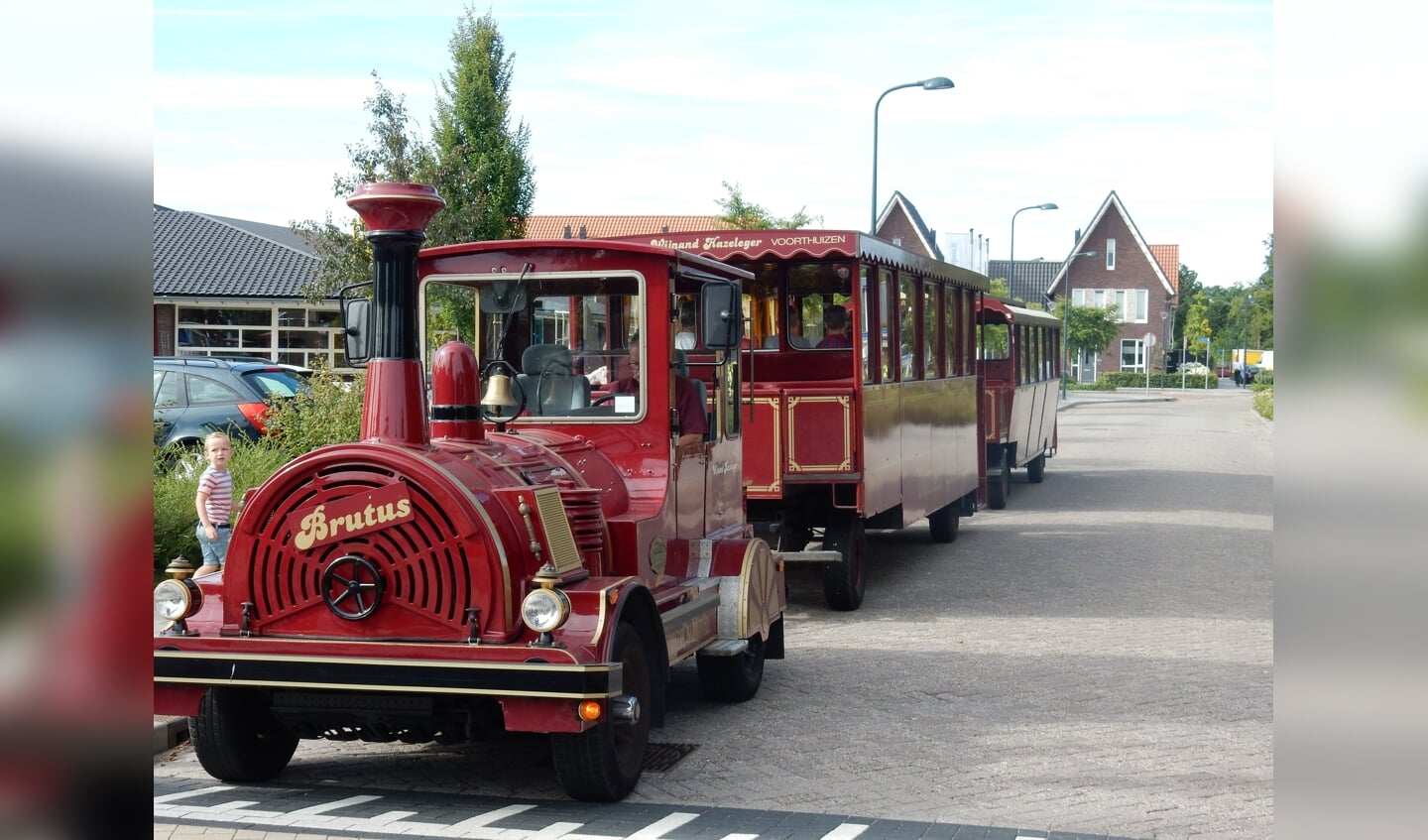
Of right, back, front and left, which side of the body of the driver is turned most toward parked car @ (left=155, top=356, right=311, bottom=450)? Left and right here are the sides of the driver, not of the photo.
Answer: right

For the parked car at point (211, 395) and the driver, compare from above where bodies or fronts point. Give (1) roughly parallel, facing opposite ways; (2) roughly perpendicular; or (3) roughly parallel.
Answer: roughly perpendicular

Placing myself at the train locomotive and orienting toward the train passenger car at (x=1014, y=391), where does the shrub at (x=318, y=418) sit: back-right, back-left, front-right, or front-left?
front-left

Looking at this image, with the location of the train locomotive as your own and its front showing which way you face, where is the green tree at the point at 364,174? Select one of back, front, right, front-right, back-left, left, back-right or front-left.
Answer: back-right

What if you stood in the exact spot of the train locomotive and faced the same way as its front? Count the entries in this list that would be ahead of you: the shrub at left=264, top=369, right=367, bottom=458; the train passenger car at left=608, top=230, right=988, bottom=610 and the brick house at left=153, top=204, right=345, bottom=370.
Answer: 0

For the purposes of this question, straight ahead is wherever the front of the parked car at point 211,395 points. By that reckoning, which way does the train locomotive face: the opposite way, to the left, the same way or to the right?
to the left

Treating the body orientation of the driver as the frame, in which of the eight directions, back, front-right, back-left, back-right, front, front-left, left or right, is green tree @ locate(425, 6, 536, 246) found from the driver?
back-right

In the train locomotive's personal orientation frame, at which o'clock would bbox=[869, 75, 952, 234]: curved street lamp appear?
The curved street lamp is roughly at 5 o'clock from the train locomotive.

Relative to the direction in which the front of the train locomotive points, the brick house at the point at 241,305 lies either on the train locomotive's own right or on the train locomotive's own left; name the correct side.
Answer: on the train locomotive's own right

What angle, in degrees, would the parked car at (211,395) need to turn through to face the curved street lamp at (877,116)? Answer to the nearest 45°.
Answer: approximately 90° to its right

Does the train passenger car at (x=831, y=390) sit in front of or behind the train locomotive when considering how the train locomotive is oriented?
behind

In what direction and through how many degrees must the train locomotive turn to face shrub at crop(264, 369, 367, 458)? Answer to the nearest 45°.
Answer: approximately 135° to its right

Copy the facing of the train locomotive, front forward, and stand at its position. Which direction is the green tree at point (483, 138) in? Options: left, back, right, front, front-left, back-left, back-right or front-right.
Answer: back-right

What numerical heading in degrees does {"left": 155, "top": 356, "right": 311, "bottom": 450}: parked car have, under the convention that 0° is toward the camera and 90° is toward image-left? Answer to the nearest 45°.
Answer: approximately 135°

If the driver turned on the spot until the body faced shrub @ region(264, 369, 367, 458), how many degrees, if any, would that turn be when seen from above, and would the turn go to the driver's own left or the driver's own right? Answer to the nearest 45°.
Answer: approximately 90° to the driver's own right

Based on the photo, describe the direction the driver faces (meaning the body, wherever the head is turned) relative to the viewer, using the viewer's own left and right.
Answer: facing the viewer and to the left of the viewer
